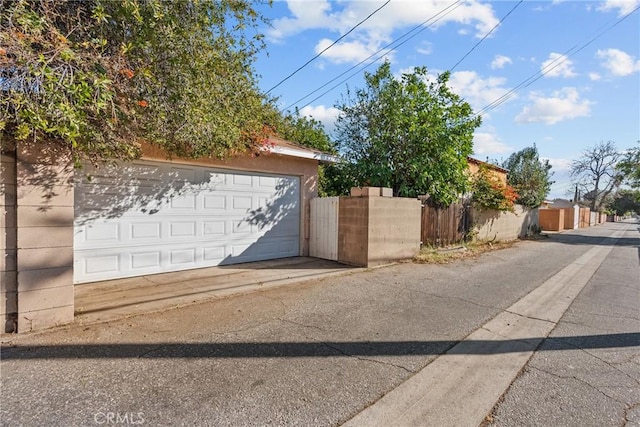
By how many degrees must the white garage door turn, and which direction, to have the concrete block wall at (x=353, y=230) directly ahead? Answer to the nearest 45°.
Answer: approximately 45° to its left

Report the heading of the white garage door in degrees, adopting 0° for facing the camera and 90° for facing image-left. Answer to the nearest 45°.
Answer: approximately 315°

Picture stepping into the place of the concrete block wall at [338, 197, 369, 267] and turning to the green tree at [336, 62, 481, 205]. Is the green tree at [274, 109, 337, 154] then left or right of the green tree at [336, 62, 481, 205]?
left

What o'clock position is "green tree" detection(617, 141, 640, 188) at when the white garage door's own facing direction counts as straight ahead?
The green tree is roughly at 10 o'clock from the white garage door.

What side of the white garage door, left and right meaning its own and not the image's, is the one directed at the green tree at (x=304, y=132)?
left

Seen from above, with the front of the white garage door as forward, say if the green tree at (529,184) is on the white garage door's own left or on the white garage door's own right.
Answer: on the white garage door's own left

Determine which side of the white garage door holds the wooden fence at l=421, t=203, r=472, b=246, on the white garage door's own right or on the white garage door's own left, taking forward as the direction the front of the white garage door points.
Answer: on the white garage door's own left
